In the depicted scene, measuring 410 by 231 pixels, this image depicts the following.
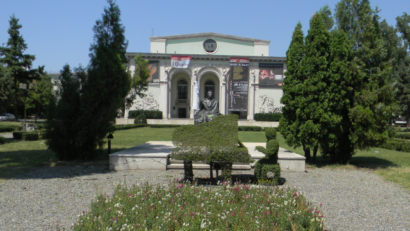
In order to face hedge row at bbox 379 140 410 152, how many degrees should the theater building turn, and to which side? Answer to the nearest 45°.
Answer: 0° — it already faces it

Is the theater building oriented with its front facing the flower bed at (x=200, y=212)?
yes

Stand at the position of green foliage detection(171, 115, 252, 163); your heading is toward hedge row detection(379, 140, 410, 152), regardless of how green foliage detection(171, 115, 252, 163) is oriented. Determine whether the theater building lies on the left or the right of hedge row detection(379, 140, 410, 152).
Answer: left

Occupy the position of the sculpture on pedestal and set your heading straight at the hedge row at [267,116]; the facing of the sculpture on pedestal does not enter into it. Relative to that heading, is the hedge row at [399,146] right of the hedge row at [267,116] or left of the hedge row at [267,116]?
right

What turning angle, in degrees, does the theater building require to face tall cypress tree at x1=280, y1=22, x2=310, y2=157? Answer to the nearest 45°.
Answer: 0° — it already faces it

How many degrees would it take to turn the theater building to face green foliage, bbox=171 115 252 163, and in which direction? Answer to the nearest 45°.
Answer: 0° — it already faces it

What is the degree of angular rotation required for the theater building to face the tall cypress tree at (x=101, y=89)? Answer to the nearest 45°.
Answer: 0° — it already faces it

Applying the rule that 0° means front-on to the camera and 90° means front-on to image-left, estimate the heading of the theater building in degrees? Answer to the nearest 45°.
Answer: approximately 0°

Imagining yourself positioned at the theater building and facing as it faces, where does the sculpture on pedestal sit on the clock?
The sculpture on pedestal is roughly at 12 o'clock from the theater building.
